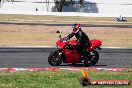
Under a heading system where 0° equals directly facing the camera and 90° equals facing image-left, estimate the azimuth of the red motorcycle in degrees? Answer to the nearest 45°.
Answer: approximately 90°
